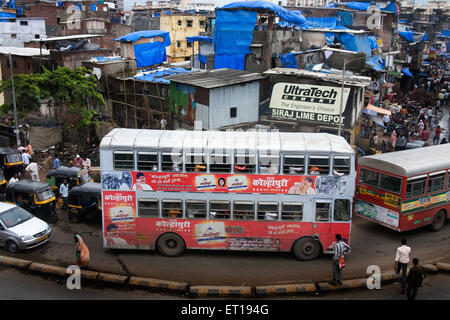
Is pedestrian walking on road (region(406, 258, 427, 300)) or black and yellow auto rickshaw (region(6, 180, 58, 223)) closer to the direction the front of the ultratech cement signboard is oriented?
the pedestrian walking on road

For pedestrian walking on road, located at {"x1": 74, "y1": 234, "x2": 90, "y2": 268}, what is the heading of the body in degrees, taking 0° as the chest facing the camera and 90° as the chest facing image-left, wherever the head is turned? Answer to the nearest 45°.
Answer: approximately 90°

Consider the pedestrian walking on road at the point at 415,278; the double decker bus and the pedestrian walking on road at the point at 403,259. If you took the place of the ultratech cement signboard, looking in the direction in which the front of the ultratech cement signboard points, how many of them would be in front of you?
3

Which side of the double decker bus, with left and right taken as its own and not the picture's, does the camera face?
right

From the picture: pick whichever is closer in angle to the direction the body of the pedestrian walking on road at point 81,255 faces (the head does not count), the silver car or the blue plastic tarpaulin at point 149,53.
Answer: the silver car

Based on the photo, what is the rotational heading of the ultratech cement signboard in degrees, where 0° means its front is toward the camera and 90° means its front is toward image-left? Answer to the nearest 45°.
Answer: approximately 0°
